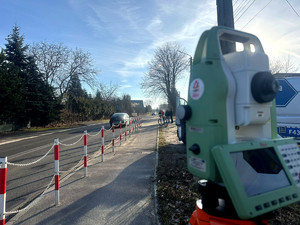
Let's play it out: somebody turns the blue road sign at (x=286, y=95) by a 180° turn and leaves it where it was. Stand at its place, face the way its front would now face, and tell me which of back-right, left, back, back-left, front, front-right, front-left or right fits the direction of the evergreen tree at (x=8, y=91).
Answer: left

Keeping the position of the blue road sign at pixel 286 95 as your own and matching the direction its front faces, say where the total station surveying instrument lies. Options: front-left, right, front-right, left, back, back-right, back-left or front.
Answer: front

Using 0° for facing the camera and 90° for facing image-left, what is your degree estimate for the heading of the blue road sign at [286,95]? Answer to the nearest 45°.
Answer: approximately 0°

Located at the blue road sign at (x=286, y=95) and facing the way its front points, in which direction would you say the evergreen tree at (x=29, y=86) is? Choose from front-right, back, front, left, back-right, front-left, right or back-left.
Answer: right

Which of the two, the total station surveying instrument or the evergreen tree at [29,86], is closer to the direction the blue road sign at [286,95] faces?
the total station surveying instrument
